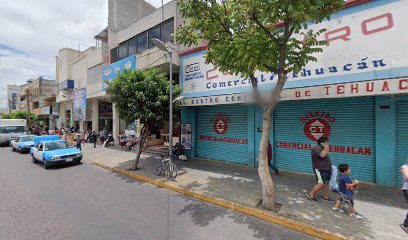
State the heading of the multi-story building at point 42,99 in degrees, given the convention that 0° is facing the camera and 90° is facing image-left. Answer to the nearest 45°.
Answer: approximately 45°

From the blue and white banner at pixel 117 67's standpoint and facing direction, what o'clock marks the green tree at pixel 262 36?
The green tree is roughly at 10 o'clock from the blue and white banner.

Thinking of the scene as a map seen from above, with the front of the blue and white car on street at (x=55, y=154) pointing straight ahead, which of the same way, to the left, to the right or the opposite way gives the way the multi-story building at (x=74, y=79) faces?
to the right

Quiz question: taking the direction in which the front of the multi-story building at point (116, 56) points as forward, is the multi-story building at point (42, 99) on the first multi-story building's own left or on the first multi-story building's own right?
on the first multi-story building's own right

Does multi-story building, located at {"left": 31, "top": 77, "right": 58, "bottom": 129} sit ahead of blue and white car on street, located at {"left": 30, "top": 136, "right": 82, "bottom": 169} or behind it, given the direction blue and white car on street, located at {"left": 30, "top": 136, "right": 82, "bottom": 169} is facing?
behind

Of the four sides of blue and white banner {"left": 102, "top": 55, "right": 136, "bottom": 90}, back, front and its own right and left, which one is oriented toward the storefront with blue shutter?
left

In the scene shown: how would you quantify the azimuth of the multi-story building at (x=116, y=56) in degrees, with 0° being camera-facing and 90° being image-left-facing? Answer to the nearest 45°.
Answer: approximately 45°

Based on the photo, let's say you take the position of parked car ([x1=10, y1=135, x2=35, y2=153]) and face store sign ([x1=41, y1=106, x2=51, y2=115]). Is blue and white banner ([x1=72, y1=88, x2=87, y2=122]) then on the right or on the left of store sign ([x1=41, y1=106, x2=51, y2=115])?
right

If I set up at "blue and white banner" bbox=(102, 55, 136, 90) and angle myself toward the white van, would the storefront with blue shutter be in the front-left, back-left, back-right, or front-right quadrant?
back-left
